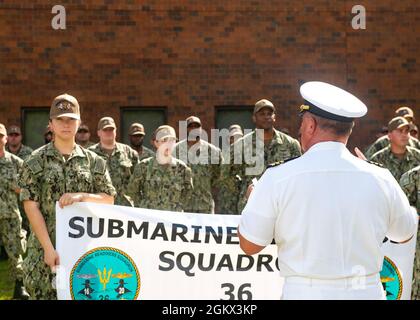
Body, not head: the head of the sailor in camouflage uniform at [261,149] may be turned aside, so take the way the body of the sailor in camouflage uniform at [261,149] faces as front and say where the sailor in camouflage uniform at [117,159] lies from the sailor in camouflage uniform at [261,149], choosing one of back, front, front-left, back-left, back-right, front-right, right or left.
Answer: back-right

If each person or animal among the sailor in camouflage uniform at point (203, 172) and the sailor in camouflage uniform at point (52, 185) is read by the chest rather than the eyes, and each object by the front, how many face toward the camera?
2

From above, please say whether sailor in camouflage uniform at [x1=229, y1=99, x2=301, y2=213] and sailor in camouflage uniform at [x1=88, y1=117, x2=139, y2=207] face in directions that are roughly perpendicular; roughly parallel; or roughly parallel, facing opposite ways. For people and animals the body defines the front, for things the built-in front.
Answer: roughly parallel

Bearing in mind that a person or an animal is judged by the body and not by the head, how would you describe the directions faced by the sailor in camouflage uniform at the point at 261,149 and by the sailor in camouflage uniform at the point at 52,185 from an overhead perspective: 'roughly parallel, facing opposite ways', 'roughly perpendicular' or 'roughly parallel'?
roughly parallel

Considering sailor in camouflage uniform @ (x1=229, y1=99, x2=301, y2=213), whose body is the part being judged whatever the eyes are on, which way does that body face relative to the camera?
toward the camera

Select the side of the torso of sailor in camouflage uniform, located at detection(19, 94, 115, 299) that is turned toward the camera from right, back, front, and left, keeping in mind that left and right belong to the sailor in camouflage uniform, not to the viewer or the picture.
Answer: front

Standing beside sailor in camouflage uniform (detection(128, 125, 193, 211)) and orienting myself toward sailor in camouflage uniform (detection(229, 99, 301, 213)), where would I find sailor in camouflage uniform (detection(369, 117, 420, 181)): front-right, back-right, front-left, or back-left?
front-left

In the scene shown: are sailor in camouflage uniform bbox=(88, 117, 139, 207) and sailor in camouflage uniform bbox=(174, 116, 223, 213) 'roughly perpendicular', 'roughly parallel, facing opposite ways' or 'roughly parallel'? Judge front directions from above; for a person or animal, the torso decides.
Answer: roughly parallel

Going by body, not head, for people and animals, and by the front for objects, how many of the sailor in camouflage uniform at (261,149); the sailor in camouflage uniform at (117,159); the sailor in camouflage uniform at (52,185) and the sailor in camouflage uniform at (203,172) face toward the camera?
4

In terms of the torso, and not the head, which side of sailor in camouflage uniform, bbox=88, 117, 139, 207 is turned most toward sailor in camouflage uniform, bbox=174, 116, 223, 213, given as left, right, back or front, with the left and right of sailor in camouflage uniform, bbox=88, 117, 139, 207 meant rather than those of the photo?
left
